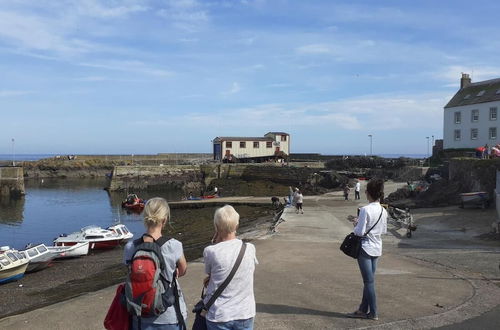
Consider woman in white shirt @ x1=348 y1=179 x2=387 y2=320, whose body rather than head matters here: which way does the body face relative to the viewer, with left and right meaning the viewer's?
facing away from the viewer and to the left of the viewer

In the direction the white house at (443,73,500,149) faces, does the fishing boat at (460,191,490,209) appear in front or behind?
in front

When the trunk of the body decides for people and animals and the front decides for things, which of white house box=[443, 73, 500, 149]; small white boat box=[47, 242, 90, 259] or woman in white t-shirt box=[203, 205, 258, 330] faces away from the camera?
the woman in white t-shirt

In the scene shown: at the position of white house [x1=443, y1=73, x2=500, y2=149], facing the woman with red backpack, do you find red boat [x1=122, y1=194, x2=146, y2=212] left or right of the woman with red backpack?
right

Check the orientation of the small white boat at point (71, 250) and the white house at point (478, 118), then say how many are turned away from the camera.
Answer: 0

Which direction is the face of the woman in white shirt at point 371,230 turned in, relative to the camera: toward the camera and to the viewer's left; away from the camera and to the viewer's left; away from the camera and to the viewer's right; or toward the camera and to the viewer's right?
away from the camera and to the viewer's left

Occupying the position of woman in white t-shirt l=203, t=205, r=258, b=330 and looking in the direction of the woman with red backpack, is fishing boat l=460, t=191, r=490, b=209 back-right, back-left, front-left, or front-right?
back-right

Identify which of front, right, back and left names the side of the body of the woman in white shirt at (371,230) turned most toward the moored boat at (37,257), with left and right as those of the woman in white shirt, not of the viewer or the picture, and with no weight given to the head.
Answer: front

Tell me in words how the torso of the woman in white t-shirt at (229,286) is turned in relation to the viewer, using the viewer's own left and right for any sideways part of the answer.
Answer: facing away from the viewer

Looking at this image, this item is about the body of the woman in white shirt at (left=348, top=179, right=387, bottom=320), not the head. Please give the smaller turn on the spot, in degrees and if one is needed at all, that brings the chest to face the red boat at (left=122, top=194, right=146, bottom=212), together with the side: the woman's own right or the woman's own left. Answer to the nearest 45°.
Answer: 0° — they already face it
